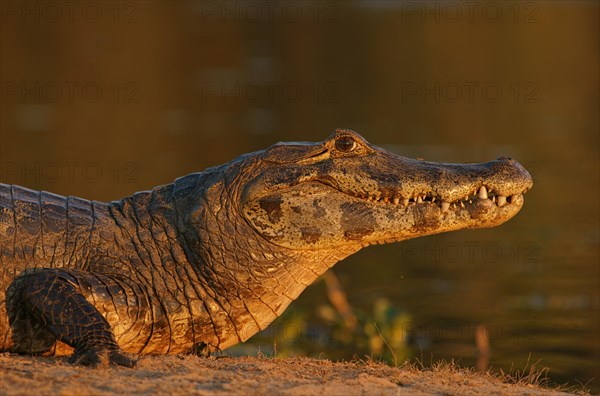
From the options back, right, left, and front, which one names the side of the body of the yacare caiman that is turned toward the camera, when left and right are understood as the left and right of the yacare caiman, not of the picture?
right
